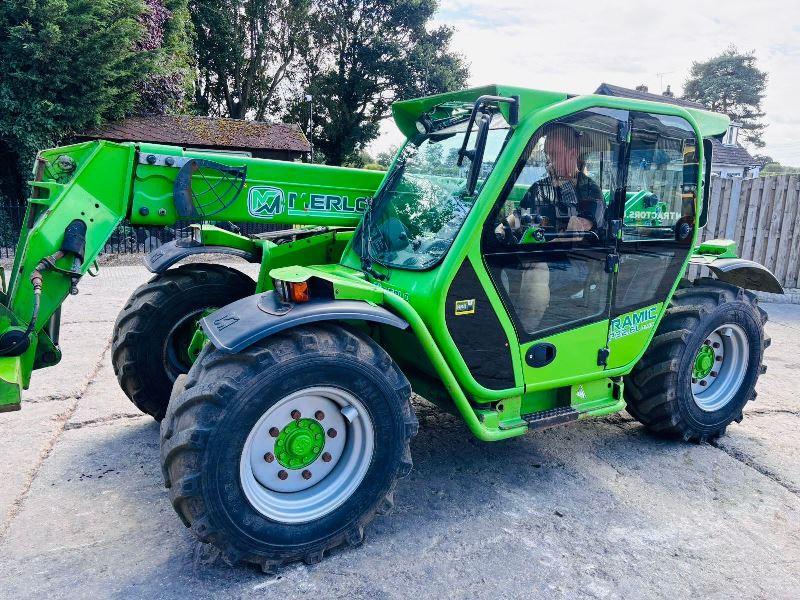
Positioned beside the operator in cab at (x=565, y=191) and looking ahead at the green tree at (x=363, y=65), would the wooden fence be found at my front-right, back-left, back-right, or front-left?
front-right

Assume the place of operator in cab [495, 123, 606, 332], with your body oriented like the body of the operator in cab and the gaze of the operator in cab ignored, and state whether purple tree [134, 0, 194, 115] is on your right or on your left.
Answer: on your right

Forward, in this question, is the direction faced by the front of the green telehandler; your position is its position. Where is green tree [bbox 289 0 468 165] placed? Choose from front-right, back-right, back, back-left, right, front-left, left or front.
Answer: back-right

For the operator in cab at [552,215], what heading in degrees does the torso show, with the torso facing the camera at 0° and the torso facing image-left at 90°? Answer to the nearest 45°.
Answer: approximately 45°

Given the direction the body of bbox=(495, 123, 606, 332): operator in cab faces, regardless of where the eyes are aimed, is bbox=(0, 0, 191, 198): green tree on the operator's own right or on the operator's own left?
on the operator's own right

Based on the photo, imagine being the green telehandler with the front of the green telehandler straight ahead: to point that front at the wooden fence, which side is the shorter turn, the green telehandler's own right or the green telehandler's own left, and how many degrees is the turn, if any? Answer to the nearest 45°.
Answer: approximately 180°

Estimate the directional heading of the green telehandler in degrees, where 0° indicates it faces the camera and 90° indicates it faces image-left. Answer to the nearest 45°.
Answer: approximately 45°

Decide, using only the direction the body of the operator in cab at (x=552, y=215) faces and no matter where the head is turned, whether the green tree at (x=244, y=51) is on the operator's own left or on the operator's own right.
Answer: on the operator's own right
